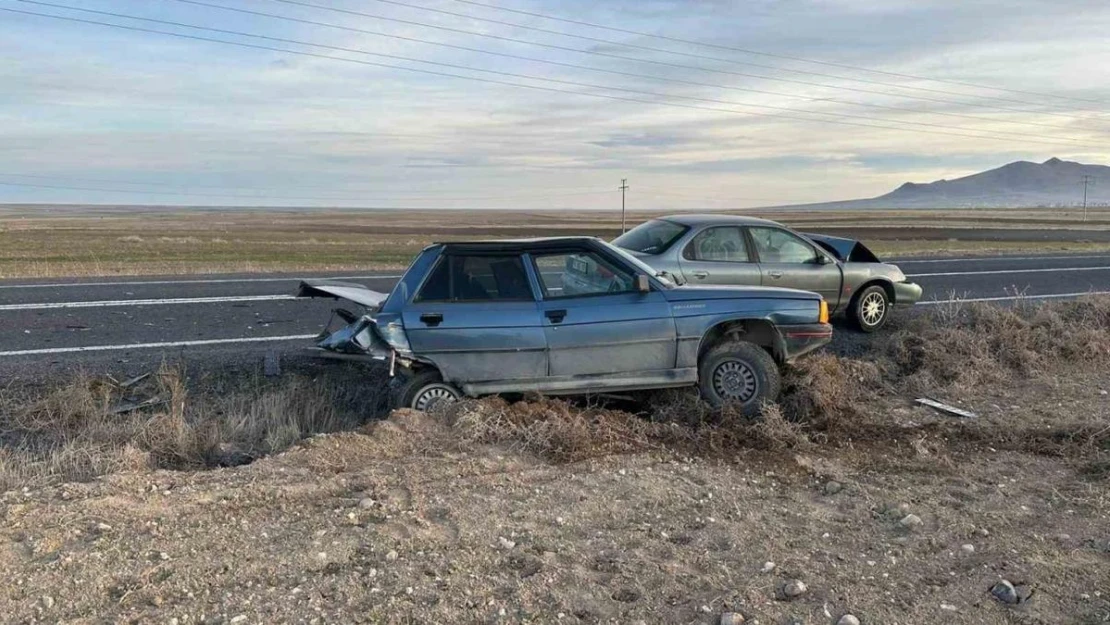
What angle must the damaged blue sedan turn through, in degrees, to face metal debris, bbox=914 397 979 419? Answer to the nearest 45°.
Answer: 0° — it already faces it

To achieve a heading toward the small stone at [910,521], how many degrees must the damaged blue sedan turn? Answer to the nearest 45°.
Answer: approximately 45° to its right

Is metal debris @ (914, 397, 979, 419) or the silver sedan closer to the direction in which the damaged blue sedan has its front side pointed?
the metal debris

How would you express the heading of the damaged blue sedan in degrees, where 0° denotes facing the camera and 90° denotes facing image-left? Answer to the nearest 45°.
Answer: approximately 270°

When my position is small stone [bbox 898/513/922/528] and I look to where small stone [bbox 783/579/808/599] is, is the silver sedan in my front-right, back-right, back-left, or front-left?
back-right

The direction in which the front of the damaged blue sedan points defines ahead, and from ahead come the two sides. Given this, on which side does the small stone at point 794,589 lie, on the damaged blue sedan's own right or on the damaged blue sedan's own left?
on the damaged blue sedan's own right

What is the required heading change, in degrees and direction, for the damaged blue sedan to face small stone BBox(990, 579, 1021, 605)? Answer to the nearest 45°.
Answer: approximately 45° to its right

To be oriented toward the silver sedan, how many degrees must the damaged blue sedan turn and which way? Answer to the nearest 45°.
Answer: approximately 45° to its left
